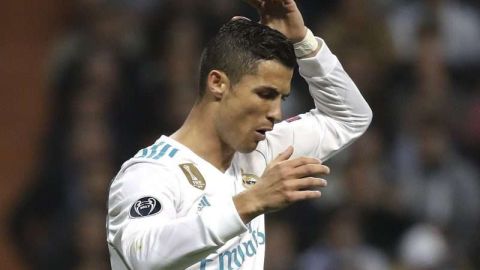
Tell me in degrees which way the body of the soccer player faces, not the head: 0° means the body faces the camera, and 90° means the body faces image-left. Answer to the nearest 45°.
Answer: approximately 315°
